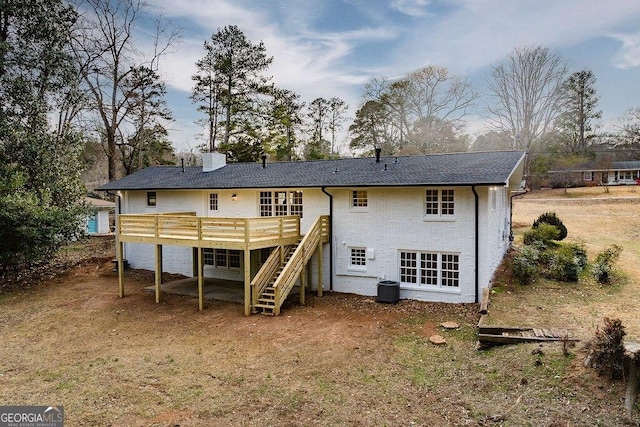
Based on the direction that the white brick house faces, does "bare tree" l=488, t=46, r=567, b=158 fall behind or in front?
in front

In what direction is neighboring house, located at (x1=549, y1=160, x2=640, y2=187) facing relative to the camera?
toward the camera

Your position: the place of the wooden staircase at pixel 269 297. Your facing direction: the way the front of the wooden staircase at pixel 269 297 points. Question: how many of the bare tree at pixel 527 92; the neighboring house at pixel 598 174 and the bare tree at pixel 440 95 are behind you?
3

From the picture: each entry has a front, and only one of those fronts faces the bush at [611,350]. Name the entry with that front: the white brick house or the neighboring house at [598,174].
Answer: the neighboring house

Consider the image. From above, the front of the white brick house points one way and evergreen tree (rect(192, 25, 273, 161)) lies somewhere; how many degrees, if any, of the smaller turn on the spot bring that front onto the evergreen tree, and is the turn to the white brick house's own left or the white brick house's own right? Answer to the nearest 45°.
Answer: approximately 45° to the white brick house's own left

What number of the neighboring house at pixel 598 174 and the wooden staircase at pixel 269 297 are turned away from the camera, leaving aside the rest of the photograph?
0

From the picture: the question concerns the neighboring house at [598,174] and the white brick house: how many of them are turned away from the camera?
1

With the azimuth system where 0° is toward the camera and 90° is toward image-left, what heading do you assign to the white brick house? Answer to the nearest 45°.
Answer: approximately 180°

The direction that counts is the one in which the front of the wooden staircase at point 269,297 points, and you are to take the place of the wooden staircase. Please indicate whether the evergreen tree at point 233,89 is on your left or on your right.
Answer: on your right

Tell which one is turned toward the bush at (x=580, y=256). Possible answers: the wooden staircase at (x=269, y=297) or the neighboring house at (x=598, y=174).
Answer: the neighboring house

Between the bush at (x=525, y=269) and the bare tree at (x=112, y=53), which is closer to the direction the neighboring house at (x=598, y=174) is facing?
the bush

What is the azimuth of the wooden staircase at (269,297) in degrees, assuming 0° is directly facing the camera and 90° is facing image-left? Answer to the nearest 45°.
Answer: approximately 45°

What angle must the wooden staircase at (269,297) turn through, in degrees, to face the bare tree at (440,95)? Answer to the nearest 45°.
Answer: approximately 180°

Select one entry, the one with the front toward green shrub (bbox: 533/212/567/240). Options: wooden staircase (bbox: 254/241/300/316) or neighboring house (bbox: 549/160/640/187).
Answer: the neighboring house

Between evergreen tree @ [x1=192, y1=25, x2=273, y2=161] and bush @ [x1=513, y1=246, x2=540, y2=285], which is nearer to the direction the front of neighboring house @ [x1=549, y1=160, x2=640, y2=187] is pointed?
the bush
